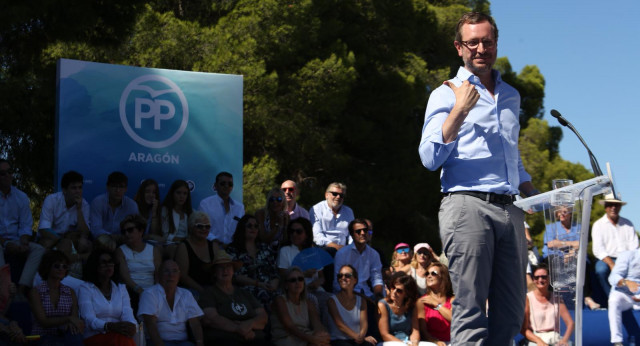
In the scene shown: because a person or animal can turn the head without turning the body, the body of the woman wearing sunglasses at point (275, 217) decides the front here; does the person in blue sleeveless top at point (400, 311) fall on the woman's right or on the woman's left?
on the woman's left

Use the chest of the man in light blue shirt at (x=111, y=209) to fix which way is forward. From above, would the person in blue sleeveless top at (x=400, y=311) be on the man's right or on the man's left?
on the man's left

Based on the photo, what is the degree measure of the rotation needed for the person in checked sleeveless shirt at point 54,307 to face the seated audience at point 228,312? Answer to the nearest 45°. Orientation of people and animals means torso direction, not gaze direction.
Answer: approximately 45° to their left

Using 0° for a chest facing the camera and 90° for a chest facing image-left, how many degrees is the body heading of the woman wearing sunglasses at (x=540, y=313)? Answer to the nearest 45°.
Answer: approximately 0°

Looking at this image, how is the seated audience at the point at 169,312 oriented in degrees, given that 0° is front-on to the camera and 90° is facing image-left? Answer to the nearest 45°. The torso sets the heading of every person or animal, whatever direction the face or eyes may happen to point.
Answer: approximately 0°

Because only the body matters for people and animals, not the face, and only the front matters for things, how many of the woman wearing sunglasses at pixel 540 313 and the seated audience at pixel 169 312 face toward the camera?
2

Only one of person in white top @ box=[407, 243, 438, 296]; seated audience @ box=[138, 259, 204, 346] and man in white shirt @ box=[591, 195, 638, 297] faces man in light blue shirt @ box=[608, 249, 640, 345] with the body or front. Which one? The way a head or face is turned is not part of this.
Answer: the man in white shirt
